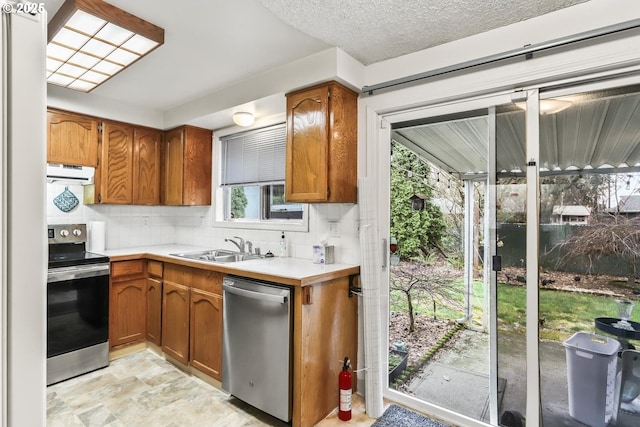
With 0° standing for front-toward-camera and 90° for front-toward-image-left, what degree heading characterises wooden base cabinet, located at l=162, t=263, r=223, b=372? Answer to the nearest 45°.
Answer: approximately 45°

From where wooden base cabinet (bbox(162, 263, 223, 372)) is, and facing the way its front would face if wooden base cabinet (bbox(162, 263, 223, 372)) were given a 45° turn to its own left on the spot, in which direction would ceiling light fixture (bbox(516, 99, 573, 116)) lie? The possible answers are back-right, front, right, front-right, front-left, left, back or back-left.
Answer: front-left

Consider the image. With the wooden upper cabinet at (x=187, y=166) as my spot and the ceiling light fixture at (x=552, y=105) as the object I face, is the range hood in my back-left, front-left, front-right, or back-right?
back-right

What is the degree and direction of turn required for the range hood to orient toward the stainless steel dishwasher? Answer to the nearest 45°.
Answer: approximately 45° to its left

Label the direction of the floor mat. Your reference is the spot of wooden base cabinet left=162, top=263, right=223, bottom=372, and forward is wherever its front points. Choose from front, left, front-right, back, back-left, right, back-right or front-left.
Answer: left

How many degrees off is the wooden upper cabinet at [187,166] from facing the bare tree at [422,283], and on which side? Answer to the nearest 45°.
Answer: approximately 90° to its left

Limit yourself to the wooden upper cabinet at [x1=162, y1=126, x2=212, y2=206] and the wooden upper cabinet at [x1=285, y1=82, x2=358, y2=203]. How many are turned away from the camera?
0

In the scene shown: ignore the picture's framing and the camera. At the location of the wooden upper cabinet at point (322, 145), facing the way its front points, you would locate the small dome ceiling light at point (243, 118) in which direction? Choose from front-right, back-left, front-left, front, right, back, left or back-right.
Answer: right

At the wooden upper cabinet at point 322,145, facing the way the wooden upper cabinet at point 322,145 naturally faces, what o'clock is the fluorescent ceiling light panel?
The fluorescent ceiling light panel is roughly at 1 o'clock from the wooden upper cabinet.

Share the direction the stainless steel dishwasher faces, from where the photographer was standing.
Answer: facing the viewer and to the left of the viewer
